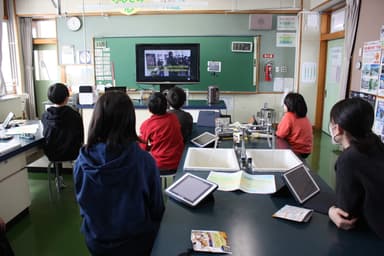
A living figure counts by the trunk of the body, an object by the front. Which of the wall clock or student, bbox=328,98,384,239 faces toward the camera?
the wall clock

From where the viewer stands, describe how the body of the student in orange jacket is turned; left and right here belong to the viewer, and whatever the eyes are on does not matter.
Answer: facing away from the viewer and to the left of the viewer

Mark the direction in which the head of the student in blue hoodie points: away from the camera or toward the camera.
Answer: away from the camera

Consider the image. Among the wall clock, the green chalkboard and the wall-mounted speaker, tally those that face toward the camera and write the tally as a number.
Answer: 3

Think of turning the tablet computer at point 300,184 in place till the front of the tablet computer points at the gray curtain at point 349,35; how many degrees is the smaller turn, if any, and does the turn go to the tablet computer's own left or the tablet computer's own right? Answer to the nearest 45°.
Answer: approximately 135° to the tablet computer's own left

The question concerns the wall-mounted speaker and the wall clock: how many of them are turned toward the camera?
2

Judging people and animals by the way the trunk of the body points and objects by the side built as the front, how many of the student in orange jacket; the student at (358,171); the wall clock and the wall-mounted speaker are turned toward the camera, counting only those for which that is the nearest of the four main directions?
2

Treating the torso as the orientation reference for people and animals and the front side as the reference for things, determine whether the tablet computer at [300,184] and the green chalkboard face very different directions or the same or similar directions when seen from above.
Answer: same or similar directions

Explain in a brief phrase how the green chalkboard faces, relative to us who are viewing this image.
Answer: facing the viewer

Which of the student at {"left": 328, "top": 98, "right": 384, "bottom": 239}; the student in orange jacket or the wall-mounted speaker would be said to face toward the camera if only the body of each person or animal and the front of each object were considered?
the wall-mounted speaker

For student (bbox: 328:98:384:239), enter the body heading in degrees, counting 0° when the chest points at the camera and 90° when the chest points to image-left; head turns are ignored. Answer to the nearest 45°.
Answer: approximately 135°

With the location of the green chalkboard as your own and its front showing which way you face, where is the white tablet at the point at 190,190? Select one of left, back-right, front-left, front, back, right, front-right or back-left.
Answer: front

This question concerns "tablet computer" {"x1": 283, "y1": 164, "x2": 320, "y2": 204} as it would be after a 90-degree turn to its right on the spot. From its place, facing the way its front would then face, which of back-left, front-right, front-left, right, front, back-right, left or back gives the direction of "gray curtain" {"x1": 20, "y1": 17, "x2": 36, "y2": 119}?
right

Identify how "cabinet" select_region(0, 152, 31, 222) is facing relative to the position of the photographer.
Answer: facing the viewer and to the right of the viewer

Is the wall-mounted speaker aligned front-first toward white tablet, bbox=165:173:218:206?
yes

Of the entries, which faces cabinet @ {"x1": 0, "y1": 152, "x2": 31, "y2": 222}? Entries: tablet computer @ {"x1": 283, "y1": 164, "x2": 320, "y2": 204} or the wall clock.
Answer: the wall clock

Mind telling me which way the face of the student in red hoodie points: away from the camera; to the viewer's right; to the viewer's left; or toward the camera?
away from the camera

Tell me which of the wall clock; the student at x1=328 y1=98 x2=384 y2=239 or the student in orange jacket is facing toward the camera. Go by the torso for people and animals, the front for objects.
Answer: the wall clock

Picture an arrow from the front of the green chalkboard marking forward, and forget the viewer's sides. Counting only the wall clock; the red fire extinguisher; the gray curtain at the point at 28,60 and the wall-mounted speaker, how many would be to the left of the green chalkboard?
2

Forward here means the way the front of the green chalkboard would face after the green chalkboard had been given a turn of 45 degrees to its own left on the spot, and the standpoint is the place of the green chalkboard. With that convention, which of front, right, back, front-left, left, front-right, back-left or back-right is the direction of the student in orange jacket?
front-right

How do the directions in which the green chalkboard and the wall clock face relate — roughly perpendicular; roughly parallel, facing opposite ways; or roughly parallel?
roughly parallel
